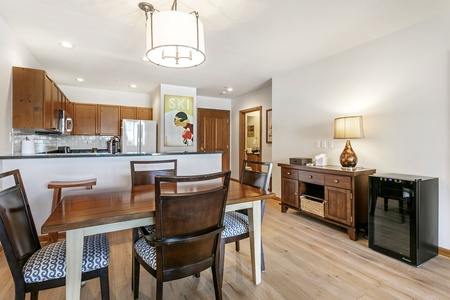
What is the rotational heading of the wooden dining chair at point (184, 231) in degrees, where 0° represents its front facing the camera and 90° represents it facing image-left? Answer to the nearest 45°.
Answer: approximately 135°

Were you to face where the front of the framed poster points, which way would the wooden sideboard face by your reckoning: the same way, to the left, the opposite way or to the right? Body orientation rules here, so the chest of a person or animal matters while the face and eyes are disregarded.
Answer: to the right

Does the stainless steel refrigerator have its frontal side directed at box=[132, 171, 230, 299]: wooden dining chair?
yes

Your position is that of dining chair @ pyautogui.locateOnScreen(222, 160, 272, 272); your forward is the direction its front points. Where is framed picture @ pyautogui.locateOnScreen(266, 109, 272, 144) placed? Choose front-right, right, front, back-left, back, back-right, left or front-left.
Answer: back-right

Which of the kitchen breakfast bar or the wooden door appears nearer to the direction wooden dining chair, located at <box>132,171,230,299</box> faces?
the kitchen breakfast bar

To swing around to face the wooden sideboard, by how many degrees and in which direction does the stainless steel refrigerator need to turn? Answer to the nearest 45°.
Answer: approximately 45° to its left

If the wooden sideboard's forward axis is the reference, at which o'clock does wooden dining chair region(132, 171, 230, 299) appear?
The wooden dining chair is roughly at 11 o'clock from the wooden sideboard.

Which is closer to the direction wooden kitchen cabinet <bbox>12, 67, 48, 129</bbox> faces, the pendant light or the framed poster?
the framed poster

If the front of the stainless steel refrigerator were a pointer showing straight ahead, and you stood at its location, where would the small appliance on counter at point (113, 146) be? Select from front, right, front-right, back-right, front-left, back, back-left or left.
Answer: back-right

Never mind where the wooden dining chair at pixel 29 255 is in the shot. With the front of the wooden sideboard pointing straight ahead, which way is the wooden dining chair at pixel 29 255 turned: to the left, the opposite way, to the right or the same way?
the opposite way

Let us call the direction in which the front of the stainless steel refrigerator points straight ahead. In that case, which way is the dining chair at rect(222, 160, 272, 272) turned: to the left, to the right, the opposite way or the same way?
to the right

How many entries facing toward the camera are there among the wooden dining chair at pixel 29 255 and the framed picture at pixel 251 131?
1

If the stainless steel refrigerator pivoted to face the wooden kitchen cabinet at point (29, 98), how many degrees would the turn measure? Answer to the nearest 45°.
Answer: approximately 45° to its right

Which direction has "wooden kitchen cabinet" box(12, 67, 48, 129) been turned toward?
to the viewer's right
